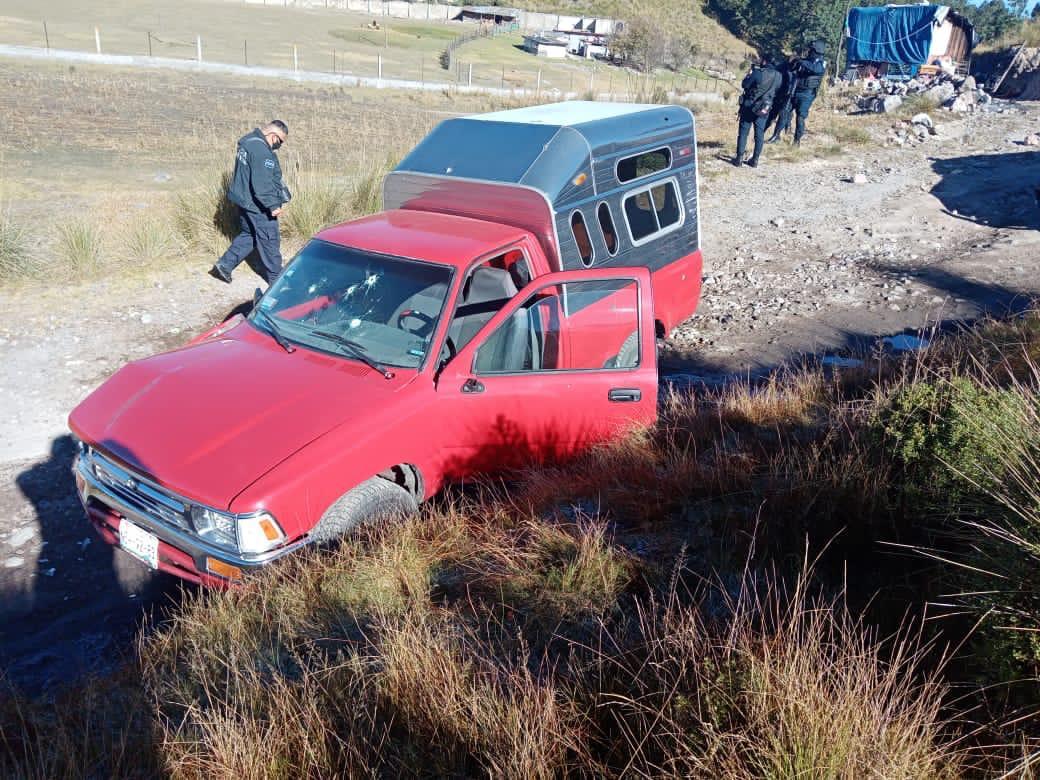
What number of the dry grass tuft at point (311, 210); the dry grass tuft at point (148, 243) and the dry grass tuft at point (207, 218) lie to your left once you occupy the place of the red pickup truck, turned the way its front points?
0

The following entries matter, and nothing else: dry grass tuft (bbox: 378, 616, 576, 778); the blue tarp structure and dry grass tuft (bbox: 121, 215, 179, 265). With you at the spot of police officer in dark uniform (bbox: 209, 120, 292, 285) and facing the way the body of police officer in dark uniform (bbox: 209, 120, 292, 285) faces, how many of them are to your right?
1

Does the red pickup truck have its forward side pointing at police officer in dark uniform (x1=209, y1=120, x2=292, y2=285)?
no

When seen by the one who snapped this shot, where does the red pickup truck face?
facing the viewer and to the left of the viewer

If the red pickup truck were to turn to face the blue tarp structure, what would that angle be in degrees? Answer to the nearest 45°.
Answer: approximately 180°

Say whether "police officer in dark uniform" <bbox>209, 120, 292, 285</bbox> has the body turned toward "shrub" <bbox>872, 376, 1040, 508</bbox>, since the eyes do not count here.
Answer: no

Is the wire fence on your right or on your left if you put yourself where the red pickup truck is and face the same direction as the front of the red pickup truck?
on your right
